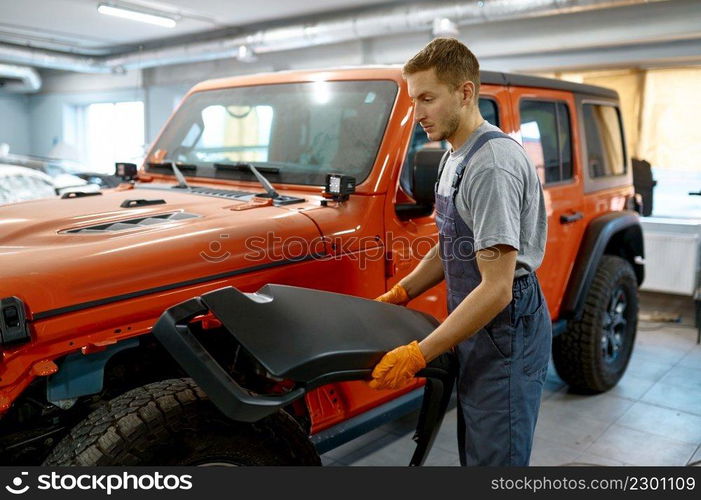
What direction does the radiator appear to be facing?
toward the camera

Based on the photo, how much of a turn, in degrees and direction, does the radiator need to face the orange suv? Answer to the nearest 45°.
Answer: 0° — it already faces it

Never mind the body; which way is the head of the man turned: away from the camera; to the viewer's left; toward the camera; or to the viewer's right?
to the viewer's left

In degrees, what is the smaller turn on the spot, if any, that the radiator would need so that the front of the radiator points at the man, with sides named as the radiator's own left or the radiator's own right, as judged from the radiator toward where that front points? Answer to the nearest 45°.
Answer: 0° — it already faces them

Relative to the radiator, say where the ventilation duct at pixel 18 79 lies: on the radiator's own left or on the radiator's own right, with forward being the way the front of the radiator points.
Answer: on the radiator's own right

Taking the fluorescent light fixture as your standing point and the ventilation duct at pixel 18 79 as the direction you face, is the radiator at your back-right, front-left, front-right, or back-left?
back-right

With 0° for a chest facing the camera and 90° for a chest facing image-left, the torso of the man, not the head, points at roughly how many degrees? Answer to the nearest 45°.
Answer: approximately 90°

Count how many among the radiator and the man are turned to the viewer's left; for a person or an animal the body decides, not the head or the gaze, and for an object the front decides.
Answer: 1

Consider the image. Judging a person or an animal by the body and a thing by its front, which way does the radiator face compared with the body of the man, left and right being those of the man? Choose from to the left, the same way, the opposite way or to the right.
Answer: to the left

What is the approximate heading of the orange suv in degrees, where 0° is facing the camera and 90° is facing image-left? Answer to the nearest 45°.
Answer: approximately 45°

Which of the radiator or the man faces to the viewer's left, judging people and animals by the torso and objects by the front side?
the man
